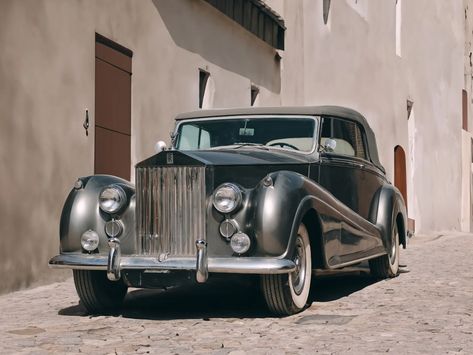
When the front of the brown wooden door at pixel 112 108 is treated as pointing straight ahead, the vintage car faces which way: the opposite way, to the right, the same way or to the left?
to the right

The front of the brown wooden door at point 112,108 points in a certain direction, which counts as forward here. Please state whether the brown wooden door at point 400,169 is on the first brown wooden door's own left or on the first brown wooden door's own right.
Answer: on the first brown wooden door's own left

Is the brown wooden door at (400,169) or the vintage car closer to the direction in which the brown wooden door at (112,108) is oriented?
the vintage car

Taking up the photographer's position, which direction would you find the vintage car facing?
facing the viewer and to the left of the viewer

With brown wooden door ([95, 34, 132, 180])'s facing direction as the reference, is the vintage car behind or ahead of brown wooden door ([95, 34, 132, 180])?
ahead

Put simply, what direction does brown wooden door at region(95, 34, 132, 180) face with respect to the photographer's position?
facing the viewer and to the right of the viewer

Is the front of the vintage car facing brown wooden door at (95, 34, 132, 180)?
no
